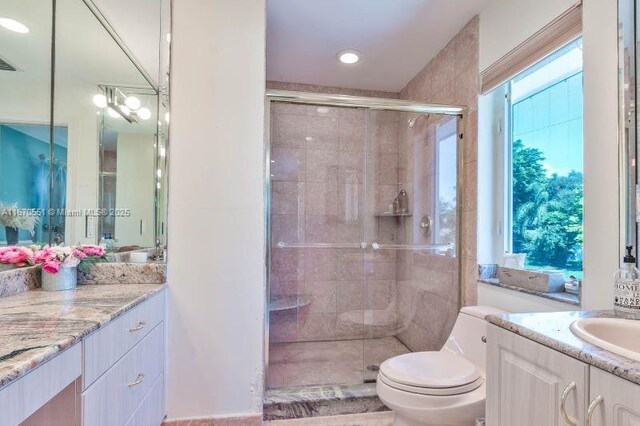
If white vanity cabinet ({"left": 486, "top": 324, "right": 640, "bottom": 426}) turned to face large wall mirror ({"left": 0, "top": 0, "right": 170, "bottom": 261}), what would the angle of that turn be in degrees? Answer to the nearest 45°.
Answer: approximately 45° to its right

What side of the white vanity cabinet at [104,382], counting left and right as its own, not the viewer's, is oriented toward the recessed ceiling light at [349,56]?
left

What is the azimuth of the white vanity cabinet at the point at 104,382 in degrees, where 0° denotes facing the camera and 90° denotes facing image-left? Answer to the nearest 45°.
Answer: approximately 315°

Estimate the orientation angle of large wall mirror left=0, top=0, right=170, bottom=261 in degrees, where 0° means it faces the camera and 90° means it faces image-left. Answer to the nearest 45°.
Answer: approximately 315°

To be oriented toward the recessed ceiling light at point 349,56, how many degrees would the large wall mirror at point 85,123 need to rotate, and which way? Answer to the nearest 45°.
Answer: approximately 45° to its left

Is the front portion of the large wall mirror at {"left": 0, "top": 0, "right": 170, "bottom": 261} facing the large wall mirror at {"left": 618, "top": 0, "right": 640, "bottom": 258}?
yes

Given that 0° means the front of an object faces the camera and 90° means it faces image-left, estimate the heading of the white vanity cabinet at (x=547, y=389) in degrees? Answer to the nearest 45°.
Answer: approximately 45°

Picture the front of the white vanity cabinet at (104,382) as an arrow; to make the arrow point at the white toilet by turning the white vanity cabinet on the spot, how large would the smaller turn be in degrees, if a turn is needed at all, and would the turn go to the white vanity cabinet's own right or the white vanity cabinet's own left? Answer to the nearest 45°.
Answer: approximately 45° to the white vanity cabinet's own left
